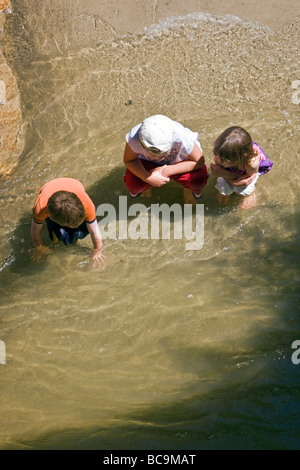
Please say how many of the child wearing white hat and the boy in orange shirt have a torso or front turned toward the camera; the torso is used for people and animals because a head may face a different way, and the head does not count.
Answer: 2

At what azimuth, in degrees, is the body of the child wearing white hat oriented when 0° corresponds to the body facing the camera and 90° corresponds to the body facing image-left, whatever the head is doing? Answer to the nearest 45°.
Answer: approximately 0°
